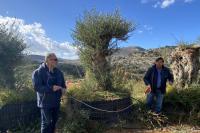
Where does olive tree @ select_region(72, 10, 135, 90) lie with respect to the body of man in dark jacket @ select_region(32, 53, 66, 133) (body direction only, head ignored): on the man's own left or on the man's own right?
on the man's own left

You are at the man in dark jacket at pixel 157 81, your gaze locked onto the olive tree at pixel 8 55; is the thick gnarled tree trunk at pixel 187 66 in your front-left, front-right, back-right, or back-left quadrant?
back-right

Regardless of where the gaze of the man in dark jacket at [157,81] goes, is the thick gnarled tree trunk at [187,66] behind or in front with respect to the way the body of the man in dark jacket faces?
behind

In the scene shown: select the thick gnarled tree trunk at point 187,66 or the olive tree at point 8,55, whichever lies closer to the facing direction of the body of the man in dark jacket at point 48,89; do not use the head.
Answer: the thick gnarled tree trunk

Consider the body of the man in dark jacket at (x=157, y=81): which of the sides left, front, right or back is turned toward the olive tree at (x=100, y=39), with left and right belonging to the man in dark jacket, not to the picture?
right

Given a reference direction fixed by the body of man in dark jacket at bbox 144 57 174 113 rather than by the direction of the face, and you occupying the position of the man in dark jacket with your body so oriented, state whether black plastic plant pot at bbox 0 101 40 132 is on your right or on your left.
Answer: on your right

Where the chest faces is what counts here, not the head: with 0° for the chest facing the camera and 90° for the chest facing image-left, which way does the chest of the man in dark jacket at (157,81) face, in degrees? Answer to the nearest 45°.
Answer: approximately 0°

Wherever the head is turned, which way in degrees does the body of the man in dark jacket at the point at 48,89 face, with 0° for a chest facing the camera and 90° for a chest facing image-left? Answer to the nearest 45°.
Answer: approximately 315°
